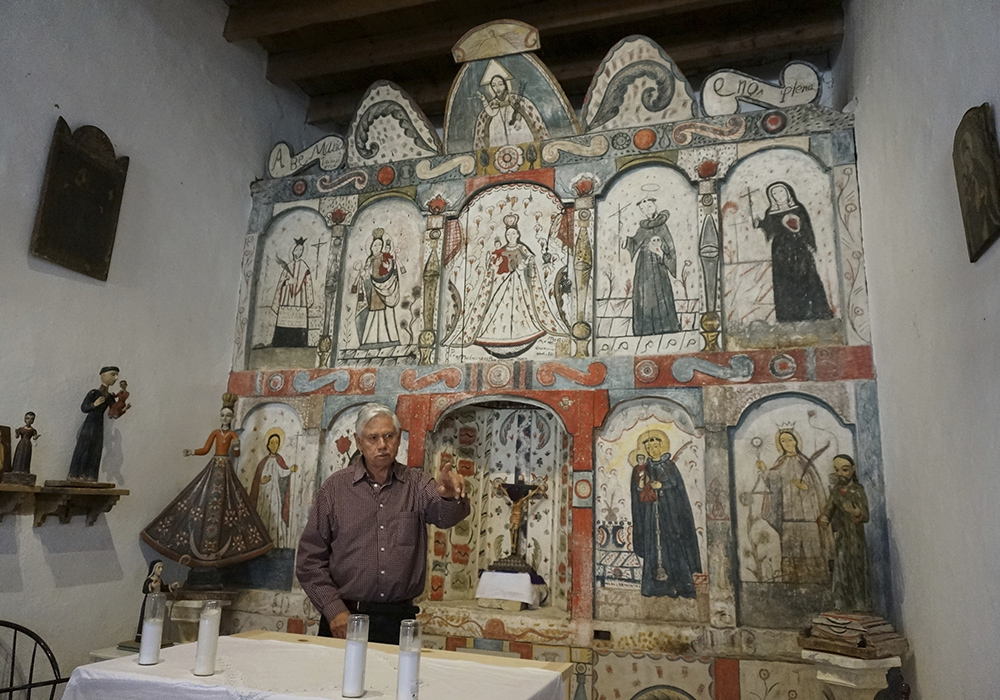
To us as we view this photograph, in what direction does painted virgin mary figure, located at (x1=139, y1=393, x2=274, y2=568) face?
facing the viewer

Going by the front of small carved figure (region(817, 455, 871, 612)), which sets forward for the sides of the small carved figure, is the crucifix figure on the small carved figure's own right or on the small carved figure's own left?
on the small carved figure's own right

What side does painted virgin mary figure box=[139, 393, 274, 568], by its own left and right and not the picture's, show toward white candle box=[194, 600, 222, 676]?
front

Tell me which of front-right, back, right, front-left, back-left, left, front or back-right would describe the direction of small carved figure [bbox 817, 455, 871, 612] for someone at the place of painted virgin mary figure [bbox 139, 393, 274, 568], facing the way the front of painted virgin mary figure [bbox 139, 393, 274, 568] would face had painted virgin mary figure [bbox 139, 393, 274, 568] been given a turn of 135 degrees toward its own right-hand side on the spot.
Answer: back

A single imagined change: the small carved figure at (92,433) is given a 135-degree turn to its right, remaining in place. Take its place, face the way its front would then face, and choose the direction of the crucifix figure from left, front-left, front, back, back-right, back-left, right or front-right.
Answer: back

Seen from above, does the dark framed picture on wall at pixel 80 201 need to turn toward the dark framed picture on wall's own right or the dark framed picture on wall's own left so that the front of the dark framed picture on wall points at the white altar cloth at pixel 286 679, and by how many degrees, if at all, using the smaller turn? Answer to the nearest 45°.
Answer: approximately 45° to the dark framed picture on wall's own right

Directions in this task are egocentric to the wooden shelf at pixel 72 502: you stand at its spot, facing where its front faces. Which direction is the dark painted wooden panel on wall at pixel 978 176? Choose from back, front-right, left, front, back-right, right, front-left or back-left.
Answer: front

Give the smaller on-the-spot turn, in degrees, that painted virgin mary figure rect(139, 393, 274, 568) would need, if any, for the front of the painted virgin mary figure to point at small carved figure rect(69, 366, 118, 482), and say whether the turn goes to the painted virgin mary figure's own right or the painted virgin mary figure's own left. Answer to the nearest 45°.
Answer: approximately 45° to the painted virgin mary figure's own right

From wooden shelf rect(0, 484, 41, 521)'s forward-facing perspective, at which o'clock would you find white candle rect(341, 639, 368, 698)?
The white candle is roughly at 1 o'clock from the wooden shelf.

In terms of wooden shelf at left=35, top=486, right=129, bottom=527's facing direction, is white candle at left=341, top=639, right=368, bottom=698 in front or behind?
in front

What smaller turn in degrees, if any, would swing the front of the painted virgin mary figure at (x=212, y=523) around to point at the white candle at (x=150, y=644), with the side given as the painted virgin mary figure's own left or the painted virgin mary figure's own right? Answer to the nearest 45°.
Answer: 0° — it already faces it
